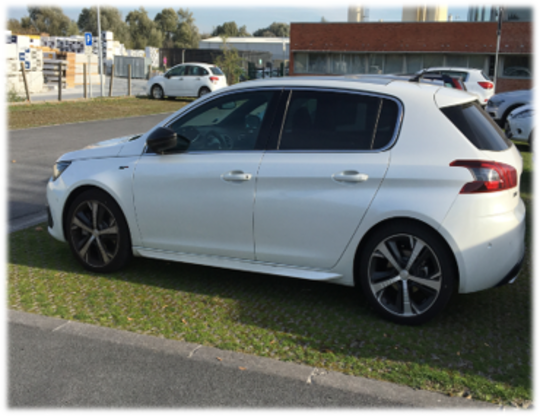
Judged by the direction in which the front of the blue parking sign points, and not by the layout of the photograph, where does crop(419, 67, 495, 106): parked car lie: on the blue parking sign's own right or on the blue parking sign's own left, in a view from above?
on the blue parking sign's own left

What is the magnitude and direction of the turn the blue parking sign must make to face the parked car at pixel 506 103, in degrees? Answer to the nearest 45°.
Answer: approximately 45° to its left

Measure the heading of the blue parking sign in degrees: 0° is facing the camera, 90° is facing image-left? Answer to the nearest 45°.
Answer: approximately 0°

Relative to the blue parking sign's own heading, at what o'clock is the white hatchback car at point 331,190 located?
The white hatchback car is roughly at 12 o'clock from the blue parking sign.

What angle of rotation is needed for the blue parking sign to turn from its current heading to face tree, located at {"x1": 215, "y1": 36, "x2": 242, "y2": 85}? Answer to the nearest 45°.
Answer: approximately 135° to its left

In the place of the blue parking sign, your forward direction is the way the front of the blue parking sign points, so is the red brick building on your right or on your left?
on your left

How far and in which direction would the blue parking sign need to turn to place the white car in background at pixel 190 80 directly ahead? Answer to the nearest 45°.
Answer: approximately 90° to its left

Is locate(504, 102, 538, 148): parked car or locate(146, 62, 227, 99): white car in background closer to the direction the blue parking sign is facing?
the parked car
